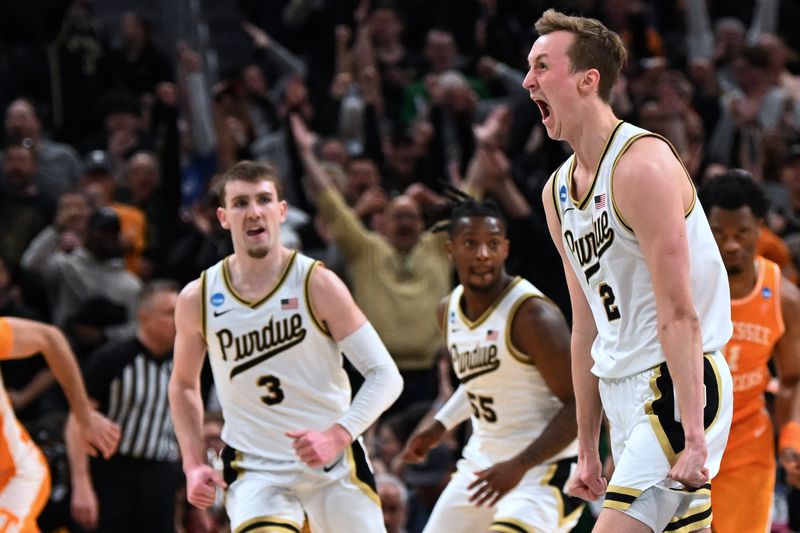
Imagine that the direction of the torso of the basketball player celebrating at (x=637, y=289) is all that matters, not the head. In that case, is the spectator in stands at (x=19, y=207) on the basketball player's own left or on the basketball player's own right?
on the basketball player's own right

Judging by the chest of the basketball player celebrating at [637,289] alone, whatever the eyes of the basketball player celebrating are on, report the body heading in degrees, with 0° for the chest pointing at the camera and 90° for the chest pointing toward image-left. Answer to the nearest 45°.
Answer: approximately 45°

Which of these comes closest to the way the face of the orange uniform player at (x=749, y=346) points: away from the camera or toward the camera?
toward the camera

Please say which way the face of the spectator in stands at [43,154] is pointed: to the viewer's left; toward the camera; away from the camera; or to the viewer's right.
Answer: toward the camera

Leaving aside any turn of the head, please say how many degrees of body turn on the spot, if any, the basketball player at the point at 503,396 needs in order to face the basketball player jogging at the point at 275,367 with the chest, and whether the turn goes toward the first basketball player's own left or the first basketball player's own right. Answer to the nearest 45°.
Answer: approximately 45° to the first basketball player's own right

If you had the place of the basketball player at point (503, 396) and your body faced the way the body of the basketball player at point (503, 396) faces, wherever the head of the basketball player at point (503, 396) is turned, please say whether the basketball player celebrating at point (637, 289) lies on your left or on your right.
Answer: on your left

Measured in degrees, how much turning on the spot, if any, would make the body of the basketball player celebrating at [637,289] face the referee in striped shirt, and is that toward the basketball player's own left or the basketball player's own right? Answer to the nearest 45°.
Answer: approximately 90° to the basketball player's own right

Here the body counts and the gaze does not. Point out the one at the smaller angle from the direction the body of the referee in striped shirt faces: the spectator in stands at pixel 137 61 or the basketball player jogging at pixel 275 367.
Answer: the basketball player jogging

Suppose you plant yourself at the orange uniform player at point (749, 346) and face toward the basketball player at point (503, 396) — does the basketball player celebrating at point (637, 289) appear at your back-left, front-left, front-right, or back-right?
front-left

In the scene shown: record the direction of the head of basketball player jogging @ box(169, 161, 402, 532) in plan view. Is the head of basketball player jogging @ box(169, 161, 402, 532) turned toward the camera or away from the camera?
toward the camera

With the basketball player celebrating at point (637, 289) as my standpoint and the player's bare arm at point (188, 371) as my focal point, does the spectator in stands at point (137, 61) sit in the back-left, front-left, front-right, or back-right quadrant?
front-right

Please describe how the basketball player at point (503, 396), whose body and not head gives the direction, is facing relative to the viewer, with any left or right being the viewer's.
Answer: facing the viewer and to the left of the viewer

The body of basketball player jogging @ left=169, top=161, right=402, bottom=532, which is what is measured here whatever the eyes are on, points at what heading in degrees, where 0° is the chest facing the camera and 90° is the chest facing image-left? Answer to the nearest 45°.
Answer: approximately 0°

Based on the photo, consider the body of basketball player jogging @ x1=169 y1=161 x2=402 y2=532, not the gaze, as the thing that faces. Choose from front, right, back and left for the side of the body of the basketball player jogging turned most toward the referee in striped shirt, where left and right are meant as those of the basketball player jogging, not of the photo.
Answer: back

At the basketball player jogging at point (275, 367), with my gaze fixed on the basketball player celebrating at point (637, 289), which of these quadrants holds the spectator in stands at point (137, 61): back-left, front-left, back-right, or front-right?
back-left

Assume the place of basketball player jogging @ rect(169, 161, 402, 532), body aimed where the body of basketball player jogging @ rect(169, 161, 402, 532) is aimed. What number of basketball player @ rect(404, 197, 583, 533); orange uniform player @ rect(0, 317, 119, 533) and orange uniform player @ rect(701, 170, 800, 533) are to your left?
2
